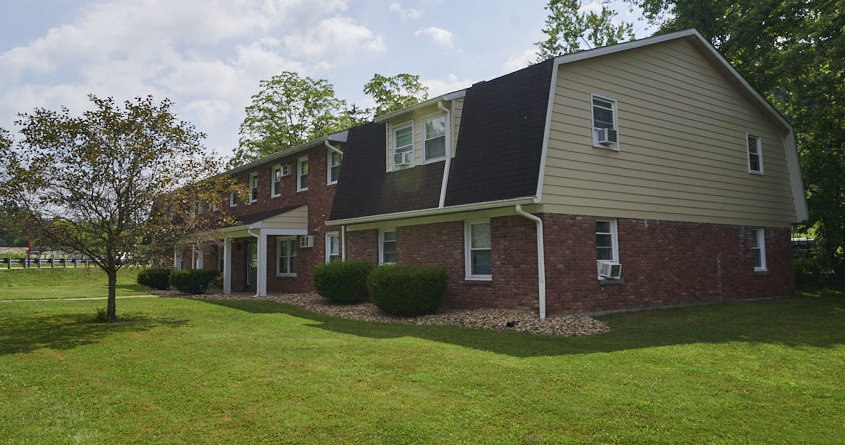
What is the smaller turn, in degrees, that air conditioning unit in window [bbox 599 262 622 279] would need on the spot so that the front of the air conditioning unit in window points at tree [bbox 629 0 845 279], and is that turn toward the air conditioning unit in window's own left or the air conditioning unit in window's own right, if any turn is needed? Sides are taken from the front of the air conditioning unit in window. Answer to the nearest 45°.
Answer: approximately 90° to the air conditioning unit in window's own left

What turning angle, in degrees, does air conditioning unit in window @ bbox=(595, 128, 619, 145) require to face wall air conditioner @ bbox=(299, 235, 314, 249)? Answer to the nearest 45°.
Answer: approximately 135° to its right

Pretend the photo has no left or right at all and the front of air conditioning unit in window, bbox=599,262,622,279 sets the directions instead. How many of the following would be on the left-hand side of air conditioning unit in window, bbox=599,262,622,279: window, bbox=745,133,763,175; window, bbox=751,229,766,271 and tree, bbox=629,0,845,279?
3

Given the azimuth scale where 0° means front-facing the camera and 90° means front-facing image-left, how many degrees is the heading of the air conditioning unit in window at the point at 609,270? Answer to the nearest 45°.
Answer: approximately 315°

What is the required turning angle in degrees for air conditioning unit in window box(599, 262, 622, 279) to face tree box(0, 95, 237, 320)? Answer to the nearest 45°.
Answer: approximately 90° to its right

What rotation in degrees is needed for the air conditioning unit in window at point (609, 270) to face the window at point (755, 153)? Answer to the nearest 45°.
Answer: approximately 90° to its left

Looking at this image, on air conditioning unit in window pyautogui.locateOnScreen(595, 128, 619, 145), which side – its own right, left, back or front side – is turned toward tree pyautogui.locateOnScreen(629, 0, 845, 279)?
left

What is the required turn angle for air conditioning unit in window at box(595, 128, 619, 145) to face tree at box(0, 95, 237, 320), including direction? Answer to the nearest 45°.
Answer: approximately 90° to its right

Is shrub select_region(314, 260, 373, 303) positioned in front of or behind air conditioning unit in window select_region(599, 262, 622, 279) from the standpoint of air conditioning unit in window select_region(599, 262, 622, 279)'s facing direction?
behind

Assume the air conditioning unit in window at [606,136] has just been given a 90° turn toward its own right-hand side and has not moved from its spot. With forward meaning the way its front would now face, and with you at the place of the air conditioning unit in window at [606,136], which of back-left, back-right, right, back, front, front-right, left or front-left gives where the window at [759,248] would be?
back
